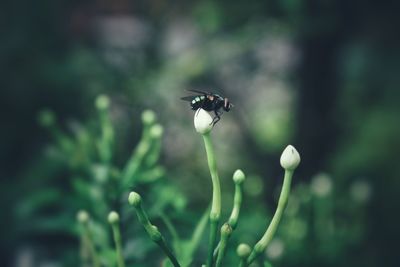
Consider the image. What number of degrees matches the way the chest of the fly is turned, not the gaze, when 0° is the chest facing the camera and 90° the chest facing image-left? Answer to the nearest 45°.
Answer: approximately 270°
